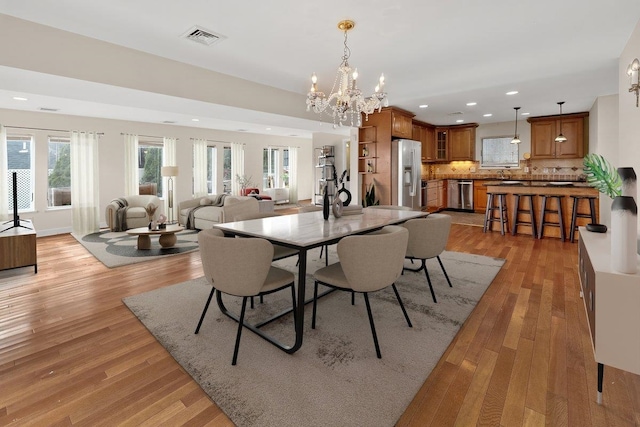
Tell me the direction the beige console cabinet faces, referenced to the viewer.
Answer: facing to the left of the viewer

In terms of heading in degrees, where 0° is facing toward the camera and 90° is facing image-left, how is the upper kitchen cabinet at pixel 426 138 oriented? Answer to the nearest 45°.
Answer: approximately 315°

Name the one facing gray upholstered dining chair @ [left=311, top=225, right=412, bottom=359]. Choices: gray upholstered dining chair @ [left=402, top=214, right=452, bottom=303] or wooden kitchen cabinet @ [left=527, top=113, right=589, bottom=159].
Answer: the wooden kitchen cabinet

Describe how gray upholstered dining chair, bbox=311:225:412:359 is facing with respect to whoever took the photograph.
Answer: facing away from the viewer and to the left of the viewer

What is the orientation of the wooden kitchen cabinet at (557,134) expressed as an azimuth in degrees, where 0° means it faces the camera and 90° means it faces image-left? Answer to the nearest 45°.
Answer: approximately 0°

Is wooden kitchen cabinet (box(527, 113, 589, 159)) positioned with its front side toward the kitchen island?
yes

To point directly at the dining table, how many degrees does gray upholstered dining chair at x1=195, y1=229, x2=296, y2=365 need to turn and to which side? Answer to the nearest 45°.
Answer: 0° — it already faces it
